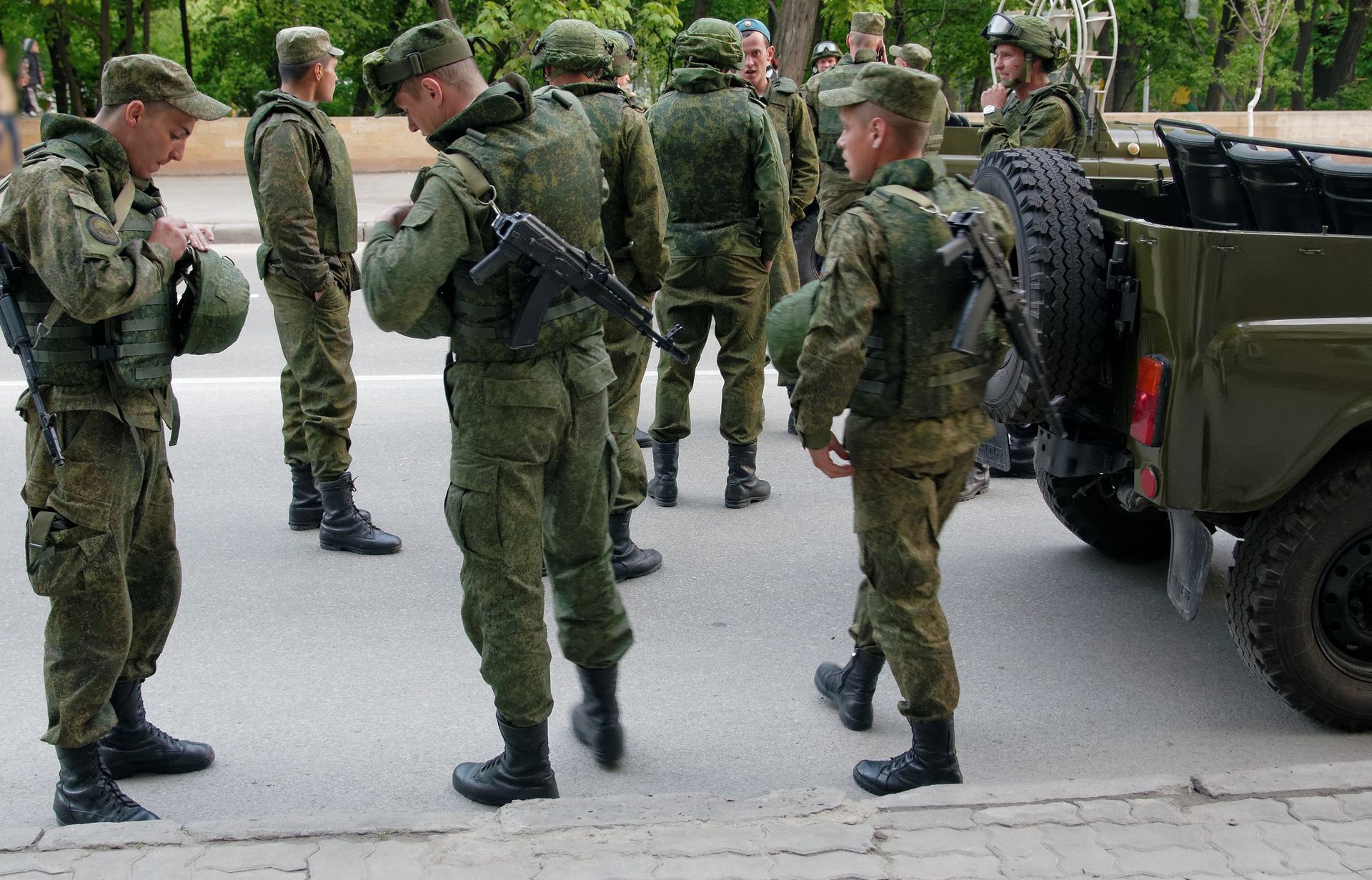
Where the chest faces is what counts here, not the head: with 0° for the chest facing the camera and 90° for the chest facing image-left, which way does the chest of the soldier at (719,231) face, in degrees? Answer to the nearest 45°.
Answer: approximately 180°

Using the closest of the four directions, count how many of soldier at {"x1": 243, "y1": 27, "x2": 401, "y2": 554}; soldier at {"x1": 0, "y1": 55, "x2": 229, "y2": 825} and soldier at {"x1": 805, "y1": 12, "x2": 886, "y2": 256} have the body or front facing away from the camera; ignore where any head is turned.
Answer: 1

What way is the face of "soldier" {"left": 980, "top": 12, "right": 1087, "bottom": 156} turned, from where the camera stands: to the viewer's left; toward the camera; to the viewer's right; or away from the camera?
to the viewer's left

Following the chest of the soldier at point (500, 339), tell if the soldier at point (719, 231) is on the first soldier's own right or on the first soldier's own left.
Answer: on the first soldier's own right

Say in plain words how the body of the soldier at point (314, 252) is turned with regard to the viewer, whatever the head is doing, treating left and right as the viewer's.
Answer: facing to the right of the viewer

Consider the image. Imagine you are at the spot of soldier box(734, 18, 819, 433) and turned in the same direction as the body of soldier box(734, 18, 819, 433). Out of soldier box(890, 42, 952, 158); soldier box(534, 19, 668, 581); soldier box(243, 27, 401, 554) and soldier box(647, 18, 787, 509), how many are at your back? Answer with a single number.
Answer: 1

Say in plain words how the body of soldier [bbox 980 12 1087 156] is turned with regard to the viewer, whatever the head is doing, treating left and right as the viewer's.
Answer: facing the viewer and to the left of the viewer

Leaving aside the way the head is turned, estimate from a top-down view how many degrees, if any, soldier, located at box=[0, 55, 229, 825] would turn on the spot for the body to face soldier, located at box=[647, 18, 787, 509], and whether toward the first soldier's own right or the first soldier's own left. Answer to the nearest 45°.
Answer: approximately 90° to the first soldier's own left

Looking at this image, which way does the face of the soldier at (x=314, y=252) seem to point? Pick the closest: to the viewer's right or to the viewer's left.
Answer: to the viewer's right

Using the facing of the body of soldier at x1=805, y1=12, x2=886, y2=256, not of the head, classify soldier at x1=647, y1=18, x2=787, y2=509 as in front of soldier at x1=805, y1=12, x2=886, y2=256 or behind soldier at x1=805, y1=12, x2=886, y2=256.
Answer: behind

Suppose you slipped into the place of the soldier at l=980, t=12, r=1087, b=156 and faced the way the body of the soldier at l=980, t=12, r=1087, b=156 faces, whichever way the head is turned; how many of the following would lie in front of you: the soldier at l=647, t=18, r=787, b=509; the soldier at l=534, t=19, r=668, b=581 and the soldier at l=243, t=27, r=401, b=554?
3

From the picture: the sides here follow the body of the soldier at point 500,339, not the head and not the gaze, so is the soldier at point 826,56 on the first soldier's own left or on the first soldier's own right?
on the first soldier's own right
